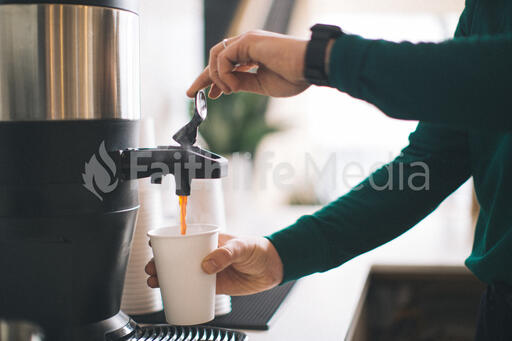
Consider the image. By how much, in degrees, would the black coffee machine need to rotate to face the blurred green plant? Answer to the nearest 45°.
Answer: approximately 90° to its left

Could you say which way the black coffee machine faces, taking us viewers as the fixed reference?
facing to the right of the viewer
